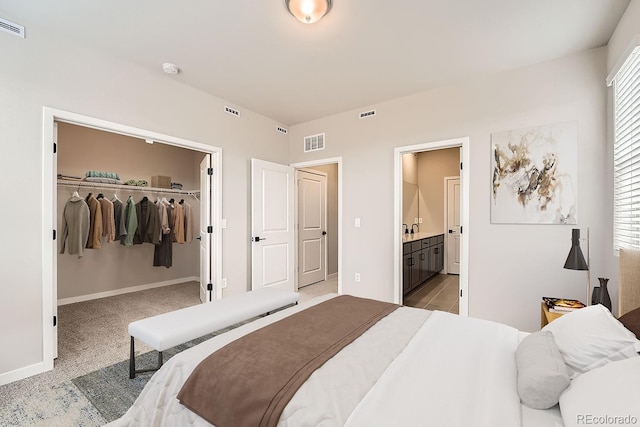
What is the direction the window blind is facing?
to the viewer's left

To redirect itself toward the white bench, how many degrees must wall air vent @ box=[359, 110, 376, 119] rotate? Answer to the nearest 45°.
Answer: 0° — it already faces it

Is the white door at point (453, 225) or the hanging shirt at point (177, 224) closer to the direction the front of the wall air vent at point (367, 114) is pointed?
the hanging shirt

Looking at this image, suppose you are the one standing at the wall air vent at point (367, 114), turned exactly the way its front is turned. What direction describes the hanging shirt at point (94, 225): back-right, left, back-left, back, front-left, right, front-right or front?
front-right

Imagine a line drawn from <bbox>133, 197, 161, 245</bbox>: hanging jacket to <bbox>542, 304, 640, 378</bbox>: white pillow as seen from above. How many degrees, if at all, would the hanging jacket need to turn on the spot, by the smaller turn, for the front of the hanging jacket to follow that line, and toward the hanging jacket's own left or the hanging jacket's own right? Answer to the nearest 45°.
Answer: approximately 45° to the hanging jacket's own left

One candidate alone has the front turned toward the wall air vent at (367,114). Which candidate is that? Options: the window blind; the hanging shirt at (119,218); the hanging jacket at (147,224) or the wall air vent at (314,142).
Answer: the window blind

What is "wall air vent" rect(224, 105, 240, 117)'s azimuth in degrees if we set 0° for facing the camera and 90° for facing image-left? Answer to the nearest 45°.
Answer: approximately 315°

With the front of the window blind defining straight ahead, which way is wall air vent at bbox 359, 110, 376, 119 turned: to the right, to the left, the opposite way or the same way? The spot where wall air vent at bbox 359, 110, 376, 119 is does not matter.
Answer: to the left
